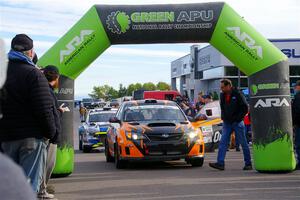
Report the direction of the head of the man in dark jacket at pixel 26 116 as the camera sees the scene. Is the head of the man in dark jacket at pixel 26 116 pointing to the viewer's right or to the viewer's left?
to the viewer's right

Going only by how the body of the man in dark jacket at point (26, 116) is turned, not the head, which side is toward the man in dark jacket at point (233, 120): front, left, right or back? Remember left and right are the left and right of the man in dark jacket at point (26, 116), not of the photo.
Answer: front

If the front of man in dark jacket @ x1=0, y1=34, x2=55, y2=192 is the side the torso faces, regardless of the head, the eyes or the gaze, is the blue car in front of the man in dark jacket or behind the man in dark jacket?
in front

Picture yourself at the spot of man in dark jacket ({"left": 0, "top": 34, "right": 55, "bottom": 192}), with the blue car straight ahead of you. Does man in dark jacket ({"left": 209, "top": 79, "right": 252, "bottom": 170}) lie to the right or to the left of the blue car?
right

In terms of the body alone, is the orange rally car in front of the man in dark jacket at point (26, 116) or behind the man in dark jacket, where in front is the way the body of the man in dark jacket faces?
in front

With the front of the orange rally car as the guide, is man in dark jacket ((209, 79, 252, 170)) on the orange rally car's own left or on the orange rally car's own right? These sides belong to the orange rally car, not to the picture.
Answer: on the orange rally car's own left

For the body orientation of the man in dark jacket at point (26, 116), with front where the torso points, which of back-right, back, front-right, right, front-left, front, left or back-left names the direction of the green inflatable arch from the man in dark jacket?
front

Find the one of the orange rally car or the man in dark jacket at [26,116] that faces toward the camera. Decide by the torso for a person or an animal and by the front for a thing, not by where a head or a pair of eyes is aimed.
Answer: the orange rally car

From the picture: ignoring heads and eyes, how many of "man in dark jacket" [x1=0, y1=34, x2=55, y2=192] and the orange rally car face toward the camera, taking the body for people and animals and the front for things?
1

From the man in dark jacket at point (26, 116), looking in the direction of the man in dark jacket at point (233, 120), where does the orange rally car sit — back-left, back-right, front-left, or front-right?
front-left

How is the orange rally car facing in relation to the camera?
toward the camera

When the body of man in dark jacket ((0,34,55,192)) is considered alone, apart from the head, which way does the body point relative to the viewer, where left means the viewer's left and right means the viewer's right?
facing away from the viewer and to the right of the viewer

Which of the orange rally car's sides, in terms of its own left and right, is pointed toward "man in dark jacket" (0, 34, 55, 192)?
front
